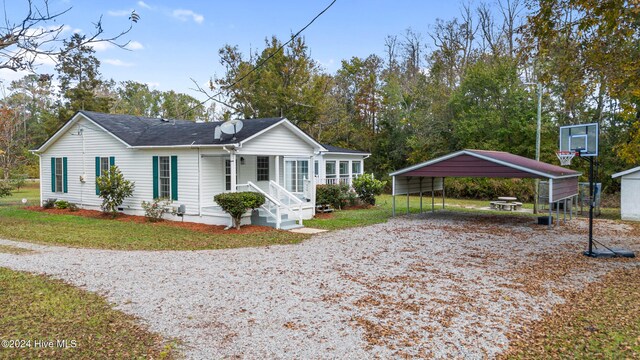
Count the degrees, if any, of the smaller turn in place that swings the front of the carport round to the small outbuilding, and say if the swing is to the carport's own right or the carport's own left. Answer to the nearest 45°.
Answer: approximately 180°

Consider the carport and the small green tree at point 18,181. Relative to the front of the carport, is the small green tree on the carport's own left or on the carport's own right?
on the carport's own right

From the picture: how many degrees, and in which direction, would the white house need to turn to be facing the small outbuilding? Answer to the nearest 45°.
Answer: approximately 45° to its left

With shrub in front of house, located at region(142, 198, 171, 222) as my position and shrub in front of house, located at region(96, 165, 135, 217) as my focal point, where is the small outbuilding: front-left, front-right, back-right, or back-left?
back-right

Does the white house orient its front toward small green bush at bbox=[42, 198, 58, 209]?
no

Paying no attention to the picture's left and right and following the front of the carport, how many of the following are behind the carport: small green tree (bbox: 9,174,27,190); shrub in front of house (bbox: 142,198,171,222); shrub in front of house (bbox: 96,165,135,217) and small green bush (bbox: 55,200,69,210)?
0

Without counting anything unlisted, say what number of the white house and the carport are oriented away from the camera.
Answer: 0

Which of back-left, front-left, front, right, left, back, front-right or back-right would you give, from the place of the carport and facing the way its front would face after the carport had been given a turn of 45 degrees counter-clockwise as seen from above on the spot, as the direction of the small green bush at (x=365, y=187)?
back-right

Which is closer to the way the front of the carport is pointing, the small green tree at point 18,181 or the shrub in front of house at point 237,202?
the shrub in front of house

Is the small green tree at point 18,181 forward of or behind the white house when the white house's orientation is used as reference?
behind

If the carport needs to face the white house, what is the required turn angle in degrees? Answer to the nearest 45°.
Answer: approximately 45° to its right

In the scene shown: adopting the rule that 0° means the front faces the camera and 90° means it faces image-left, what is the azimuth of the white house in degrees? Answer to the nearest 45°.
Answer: approximately 315°

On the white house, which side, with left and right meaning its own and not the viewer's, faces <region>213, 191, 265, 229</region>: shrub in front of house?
front

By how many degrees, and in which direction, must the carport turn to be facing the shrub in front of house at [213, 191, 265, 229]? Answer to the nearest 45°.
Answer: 0° — it already faces it
